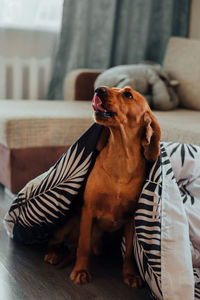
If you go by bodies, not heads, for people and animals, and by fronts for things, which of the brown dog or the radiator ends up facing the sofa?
the radiator

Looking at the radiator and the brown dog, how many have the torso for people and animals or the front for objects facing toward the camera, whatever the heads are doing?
2

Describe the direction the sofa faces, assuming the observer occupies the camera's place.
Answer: facing the viewer and to the left of the viewer

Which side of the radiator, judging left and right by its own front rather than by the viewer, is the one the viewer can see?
front

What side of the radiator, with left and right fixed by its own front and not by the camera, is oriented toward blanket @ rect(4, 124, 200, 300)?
front

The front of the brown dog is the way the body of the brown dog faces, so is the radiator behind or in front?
behind

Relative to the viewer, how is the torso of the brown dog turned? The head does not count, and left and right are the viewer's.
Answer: facing the viewer

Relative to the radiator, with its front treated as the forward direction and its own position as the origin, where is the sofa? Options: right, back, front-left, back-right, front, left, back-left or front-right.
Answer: front

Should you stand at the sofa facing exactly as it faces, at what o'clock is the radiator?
The radiator is roughly at 4 o'clock from the sofa.
